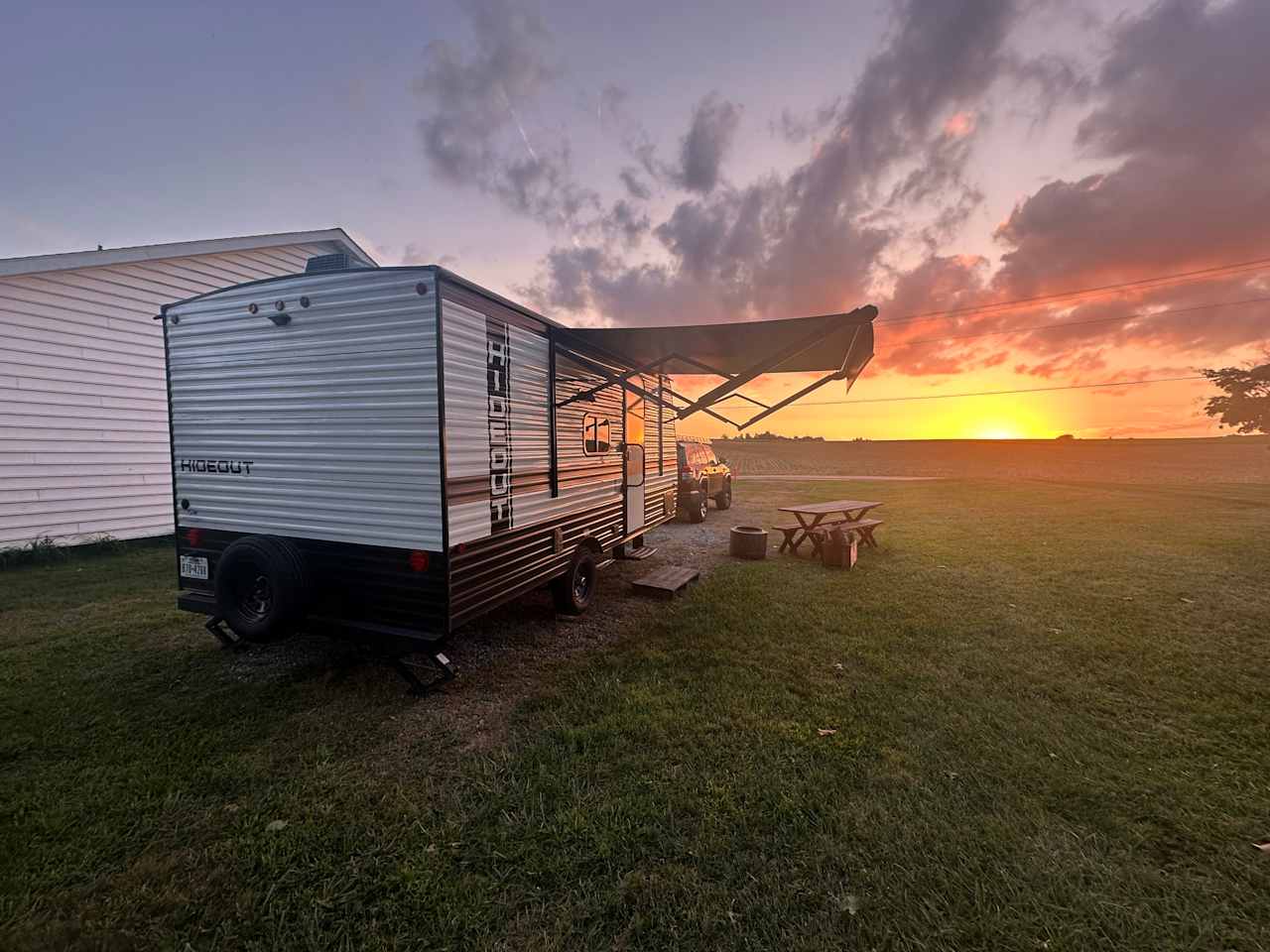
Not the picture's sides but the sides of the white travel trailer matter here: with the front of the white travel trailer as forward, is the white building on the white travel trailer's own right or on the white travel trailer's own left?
on the white travel trailer's own left

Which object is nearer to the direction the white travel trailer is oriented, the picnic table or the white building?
the picnic table

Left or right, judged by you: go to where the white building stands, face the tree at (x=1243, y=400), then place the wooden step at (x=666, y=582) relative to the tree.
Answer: right

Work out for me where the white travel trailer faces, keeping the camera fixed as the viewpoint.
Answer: facing away from the viewer and to the right of the viewer

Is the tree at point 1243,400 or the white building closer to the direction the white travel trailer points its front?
the tree
